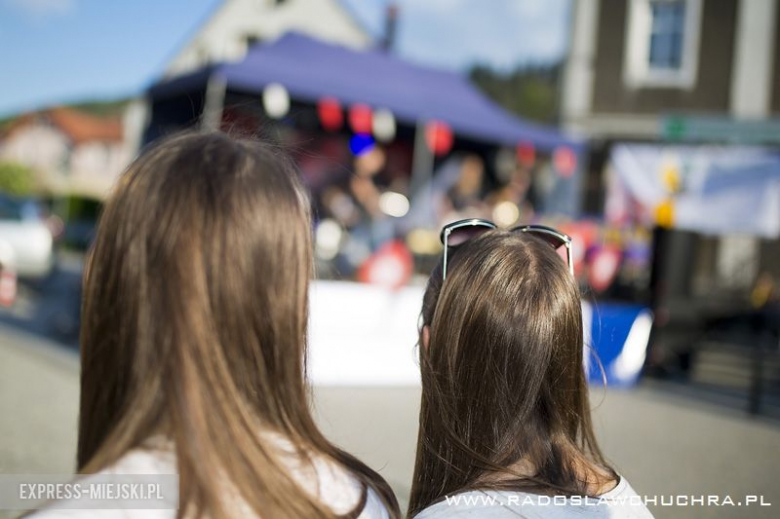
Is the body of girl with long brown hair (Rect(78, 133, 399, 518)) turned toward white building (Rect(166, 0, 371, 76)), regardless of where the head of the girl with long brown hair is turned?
yes

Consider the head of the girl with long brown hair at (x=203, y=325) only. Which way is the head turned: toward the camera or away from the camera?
away from the camera

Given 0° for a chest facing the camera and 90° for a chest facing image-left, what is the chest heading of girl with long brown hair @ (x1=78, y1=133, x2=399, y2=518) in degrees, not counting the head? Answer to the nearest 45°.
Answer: approximately 180°

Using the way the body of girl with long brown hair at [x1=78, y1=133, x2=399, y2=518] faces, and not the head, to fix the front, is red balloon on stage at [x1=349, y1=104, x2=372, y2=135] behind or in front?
in front

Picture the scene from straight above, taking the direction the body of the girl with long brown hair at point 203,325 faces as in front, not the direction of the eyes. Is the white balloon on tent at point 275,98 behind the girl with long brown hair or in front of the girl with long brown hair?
in front

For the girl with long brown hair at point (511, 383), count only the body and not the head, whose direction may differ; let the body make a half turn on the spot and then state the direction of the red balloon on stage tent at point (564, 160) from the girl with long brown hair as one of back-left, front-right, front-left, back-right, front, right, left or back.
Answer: back

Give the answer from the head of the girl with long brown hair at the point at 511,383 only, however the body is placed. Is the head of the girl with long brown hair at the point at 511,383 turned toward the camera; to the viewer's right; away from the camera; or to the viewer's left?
away from the camera

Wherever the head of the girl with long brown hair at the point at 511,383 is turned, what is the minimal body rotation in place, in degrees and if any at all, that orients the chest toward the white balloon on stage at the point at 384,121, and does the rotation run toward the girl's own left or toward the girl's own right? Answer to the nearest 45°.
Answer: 0° — they already face it

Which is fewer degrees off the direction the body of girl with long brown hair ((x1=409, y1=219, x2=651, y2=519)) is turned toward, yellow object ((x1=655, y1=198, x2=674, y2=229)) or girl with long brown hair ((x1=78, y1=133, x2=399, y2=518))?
the yellow object

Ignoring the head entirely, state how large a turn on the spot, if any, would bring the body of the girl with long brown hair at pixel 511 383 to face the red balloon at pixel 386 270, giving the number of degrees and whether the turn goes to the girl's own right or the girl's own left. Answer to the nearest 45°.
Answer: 0° — they already face it

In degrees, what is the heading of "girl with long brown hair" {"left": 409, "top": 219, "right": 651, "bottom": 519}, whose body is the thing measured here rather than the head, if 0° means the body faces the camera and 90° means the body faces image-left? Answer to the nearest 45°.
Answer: approximately 180°
